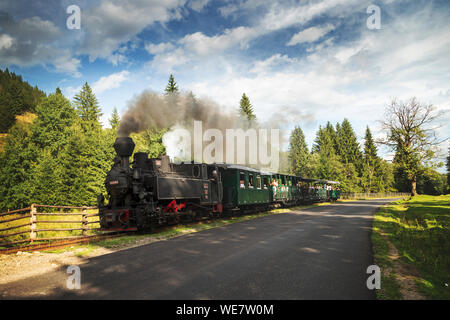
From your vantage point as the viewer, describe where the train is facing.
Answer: facing the viewer and to the left of the viewer
